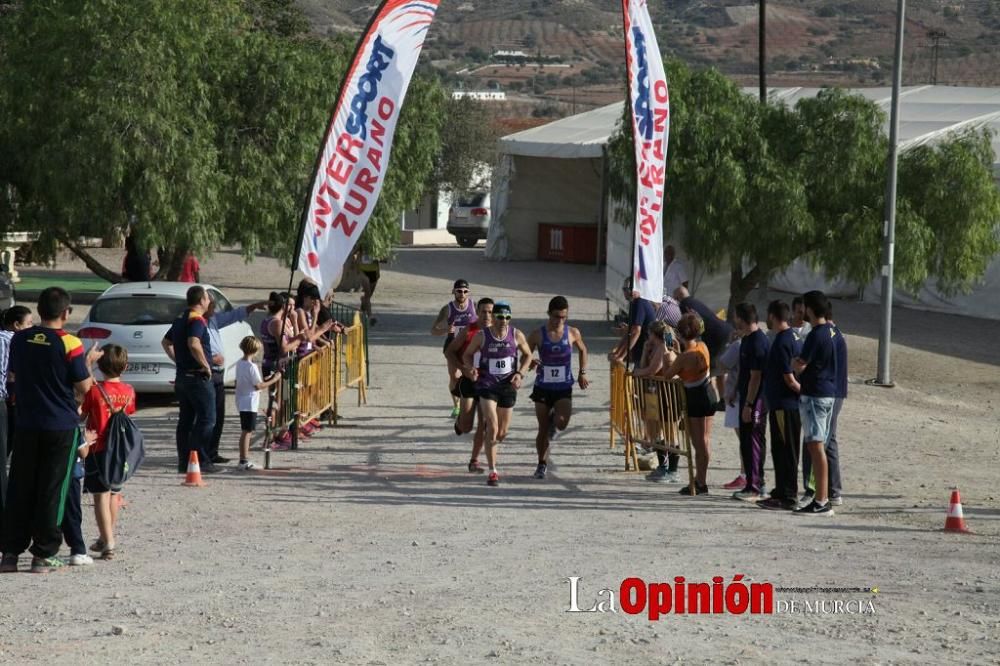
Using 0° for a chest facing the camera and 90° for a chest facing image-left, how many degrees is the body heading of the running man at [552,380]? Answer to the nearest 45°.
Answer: approximately 0°

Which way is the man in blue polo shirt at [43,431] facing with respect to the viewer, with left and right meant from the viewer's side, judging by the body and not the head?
facing away from the viewer and to the right of the viewer

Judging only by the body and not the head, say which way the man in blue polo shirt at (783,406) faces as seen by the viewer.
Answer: to the viewer's left

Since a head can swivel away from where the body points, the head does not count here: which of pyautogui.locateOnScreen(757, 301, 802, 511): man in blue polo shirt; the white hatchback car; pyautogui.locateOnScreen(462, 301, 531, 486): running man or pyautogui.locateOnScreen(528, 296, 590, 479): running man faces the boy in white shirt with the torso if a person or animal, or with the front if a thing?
the man in blue polo shirt

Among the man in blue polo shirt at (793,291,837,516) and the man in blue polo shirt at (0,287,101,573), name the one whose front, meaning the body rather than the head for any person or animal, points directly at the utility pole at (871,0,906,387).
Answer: the man in blue polo shirt at (0,287,101,573)

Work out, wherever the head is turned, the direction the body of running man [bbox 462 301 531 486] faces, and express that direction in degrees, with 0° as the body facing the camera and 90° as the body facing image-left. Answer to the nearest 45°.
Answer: approximately 0°

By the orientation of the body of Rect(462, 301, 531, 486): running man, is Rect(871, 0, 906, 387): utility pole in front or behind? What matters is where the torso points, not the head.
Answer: behind

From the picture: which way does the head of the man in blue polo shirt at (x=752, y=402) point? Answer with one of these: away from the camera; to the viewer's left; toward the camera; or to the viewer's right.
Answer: to the viewer's left

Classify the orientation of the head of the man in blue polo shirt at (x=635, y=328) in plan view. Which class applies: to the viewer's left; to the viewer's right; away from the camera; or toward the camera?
to the viewer's left

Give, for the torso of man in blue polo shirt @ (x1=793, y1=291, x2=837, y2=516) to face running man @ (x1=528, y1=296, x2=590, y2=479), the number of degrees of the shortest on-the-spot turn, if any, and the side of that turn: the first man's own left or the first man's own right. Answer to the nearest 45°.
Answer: approximately 45° to the first man's own right

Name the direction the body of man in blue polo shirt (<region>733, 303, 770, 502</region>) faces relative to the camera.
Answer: to the viewer's left
